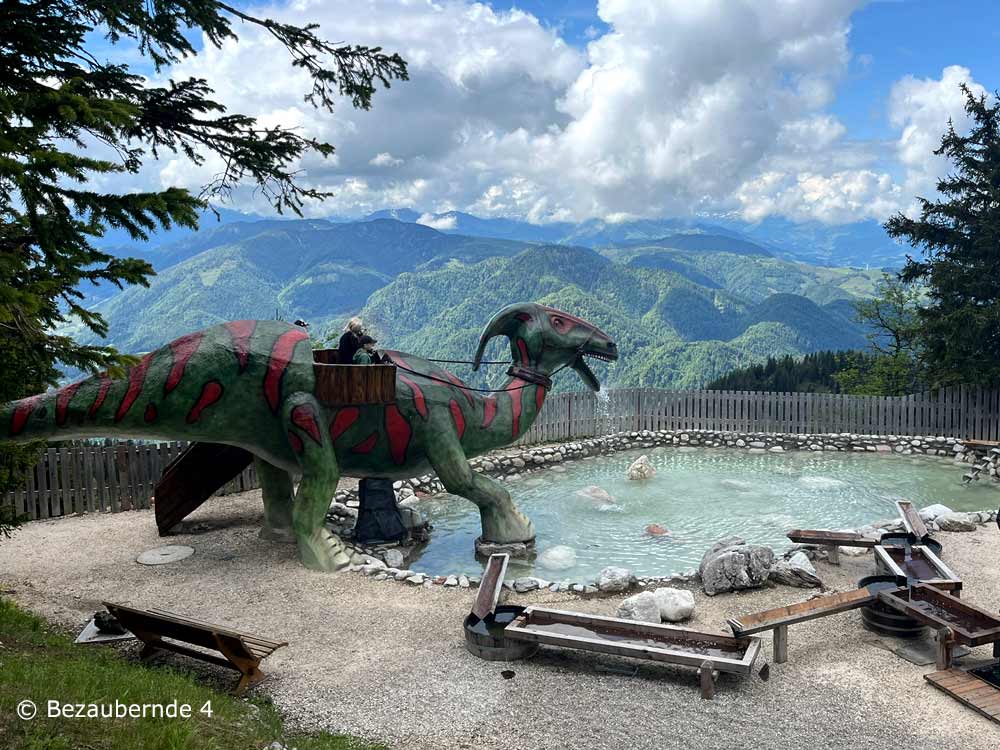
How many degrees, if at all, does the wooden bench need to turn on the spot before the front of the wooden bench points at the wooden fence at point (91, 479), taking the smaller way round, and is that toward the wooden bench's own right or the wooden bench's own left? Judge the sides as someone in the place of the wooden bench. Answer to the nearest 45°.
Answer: approximately 45° to the wooden bench's own left

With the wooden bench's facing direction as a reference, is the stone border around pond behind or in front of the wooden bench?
in front

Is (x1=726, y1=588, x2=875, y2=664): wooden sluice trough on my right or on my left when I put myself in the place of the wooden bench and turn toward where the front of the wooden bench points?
on my right

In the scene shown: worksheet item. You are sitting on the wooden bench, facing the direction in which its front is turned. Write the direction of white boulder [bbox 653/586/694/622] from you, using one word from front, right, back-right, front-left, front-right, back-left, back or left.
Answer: front-right

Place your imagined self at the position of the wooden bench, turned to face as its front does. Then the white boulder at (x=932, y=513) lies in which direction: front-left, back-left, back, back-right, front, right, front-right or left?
front-right

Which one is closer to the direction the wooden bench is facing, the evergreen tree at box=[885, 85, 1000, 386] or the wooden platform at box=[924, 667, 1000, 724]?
the evergreen tree

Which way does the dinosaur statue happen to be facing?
to the viewer's right

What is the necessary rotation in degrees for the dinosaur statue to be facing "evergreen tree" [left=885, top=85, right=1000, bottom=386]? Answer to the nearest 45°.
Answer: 0° — it already faces it

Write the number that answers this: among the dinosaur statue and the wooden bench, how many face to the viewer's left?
0

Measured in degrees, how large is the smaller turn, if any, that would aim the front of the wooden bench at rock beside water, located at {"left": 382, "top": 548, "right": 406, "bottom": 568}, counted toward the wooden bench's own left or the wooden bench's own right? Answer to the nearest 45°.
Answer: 0° — it already faces it

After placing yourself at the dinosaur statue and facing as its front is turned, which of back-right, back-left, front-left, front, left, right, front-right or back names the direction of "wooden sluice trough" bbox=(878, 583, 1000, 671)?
front-right

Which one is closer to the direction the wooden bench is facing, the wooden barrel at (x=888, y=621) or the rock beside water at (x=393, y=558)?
the rock beside water

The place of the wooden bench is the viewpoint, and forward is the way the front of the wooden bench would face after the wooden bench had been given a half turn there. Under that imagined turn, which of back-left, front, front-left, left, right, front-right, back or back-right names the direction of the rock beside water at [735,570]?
back-left

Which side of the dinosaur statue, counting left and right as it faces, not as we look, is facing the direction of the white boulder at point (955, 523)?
front

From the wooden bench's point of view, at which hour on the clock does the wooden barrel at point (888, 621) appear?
The wooden barrel is roughly at 2 o'clock from the wooden bench.

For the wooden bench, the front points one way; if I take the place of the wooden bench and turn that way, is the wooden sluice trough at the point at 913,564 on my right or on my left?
on my right

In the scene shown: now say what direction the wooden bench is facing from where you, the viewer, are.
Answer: facing away from the viewer and to the right of the viewer

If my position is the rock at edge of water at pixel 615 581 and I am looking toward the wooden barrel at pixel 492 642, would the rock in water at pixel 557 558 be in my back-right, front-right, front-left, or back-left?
back-right
